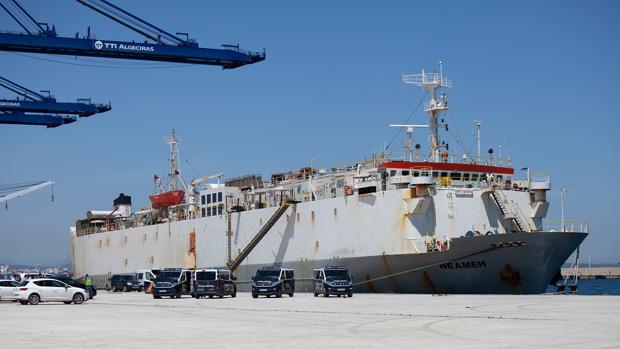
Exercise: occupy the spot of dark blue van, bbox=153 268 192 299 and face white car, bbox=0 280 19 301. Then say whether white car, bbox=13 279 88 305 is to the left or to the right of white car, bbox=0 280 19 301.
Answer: left

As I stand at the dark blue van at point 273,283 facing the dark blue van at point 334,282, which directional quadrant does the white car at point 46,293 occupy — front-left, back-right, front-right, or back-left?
back-right

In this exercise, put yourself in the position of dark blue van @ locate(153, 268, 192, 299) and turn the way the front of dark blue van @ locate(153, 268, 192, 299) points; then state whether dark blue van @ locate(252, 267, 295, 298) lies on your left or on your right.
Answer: on your left

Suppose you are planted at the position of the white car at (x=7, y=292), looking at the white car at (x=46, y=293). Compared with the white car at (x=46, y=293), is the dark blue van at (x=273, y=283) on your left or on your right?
left

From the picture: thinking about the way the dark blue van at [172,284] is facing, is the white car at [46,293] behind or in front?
in front

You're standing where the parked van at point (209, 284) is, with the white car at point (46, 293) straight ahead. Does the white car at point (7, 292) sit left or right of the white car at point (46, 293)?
right

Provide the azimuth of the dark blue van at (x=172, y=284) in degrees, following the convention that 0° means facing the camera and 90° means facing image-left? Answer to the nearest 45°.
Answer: approximately 45°

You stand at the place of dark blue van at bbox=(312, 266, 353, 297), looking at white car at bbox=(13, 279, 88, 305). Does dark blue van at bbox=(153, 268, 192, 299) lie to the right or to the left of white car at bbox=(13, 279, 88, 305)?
right

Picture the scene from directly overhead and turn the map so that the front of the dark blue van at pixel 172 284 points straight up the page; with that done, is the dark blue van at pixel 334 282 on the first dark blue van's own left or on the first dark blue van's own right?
on the first dark blue van's own left

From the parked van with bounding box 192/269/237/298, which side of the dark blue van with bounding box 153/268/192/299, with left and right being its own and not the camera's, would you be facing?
left

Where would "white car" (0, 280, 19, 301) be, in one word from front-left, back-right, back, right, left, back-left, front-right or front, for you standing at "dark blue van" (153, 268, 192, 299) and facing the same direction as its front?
front-right
